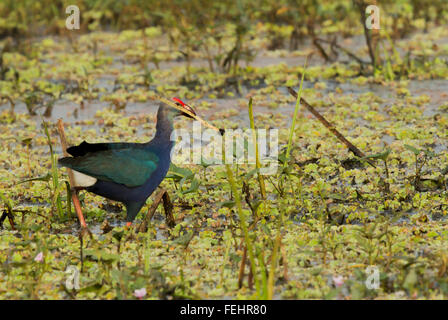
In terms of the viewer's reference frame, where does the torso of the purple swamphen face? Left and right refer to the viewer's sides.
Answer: facing to the right of the viewer
